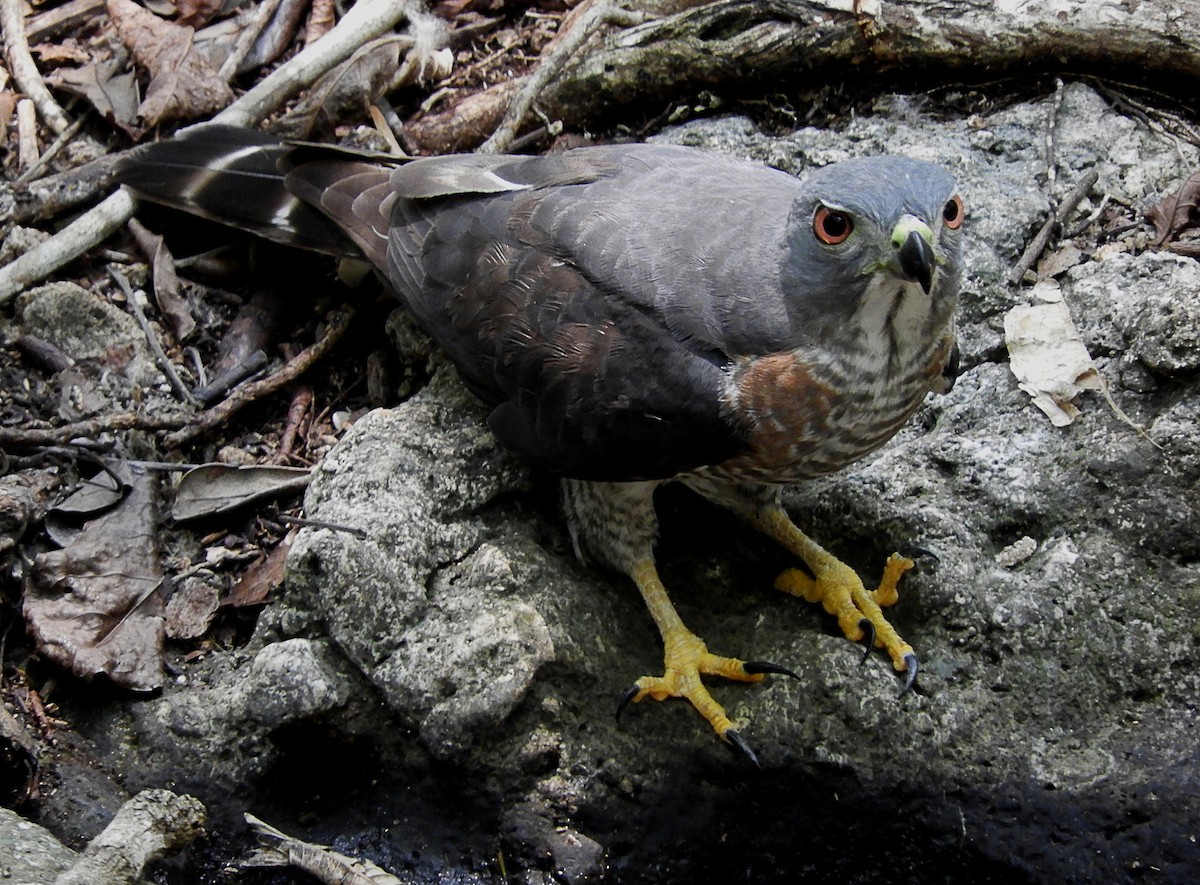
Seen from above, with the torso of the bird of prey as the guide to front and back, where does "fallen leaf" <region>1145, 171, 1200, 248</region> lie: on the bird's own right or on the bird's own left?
on the bird's own left

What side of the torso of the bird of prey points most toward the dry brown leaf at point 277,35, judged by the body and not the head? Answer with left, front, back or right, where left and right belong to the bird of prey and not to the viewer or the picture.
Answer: back

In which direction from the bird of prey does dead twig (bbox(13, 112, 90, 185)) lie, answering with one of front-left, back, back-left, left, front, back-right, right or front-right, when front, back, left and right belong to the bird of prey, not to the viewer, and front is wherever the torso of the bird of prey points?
back

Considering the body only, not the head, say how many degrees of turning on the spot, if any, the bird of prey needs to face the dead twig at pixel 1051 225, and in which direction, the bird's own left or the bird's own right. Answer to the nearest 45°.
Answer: approximately 90° to the bird's own left

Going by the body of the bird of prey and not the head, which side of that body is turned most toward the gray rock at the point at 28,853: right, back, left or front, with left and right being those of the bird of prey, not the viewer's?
right

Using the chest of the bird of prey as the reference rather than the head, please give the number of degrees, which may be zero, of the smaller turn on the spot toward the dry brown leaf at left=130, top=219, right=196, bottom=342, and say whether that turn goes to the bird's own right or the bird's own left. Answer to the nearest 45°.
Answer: approximately 180°

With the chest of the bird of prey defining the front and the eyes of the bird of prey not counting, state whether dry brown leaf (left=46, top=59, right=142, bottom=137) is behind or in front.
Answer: behind

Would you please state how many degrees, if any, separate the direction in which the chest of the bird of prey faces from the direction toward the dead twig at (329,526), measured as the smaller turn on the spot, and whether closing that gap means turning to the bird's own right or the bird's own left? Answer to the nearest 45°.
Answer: approximately 135° to the bird's own right

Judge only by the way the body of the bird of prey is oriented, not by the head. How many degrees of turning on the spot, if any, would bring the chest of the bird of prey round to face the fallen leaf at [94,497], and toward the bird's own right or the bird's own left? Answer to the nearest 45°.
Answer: approximately 135° to the bird's own right

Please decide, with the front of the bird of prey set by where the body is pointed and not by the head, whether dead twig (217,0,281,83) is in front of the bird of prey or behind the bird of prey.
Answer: behind

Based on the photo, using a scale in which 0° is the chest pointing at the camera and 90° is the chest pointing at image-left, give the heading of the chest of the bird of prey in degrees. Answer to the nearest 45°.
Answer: approximately 315°

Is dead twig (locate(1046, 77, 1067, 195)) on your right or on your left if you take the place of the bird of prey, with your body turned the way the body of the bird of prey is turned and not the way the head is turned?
on your left

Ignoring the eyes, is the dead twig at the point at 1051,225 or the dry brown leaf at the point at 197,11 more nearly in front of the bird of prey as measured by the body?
the dead twig

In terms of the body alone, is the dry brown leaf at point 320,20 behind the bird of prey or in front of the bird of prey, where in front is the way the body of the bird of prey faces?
behind

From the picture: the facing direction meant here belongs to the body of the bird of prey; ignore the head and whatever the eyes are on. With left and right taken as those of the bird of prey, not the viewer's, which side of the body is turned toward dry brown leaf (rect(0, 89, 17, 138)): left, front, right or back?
back
